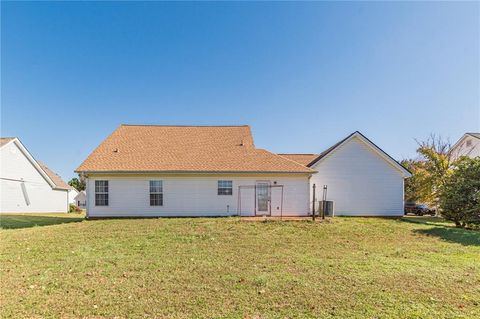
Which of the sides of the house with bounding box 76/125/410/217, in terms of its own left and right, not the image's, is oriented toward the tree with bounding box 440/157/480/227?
right

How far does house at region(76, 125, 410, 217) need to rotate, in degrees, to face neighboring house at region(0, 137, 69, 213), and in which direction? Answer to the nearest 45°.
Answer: approximately 45° to its left

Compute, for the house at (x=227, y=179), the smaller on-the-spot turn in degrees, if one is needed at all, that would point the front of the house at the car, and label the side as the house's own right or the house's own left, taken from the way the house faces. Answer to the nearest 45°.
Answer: approximately 45° to the house's own right

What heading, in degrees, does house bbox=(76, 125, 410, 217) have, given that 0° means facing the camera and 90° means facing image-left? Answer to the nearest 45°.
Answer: approximately 180°

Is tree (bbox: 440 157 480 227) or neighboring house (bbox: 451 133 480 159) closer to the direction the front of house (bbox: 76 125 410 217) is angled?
the neighboring house
